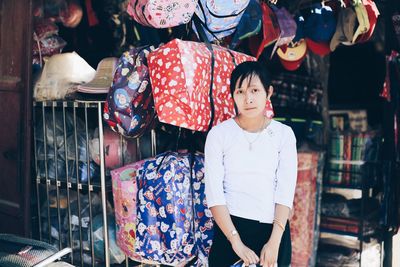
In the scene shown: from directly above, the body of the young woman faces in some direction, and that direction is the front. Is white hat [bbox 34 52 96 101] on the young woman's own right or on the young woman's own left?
on the young woman's own right

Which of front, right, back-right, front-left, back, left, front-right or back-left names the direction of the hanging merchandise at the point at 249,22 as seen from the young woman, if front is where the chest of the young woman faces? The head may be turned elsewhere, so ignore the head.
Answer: back

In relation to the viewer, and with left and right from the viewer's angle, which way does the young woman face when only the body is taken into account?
facing the viewer

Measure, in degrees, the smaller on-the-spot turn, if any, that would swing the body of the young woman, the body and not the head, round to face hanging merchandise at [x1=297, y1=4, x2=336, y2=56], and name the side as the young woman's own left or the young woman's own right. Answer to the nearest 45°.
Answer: approximately 180°

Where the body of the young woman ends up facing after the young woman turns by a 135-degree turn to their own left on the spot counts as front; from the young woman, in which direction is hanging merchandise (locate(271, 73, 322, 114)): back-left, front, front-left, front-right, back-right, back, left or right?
front-left

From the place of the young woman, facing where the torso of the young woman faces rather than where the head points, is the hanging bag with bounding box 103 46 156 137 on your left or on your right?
on your right

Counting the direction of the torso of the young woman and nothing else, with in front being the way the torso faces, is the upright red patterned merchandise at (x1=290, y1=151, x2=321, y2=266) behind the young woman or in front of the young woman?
behind

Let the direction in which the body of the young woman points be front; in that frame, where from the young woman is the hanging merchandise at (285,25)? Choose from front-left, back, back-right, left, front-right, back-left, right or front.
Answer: back

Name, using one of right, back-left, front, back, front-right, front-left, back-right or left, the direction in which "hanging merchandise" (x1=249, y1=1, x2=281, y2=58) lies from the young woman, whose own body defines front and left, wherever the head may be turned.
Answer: back

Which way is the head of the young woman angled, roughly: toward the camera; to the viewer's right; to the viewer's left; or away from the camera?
toward the camera

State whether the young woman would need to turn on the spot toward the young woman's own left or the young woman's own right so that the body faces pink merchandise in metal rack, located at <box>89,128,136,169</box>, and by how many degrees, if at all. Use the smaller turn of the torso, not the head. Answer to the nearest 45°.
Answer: approximately 135° to the young woman's own right
